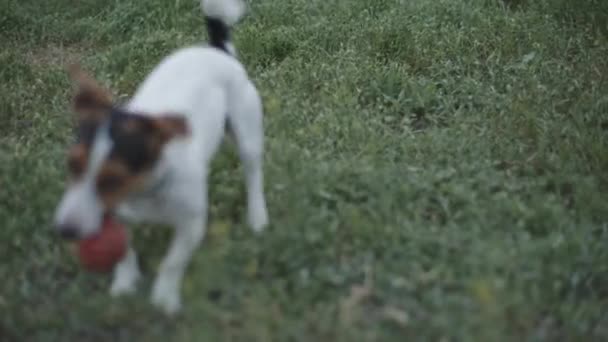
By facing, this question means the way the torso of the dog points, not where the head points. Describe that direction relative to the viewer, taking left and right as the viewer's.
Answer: facing the viewer and to the left of the viewer
